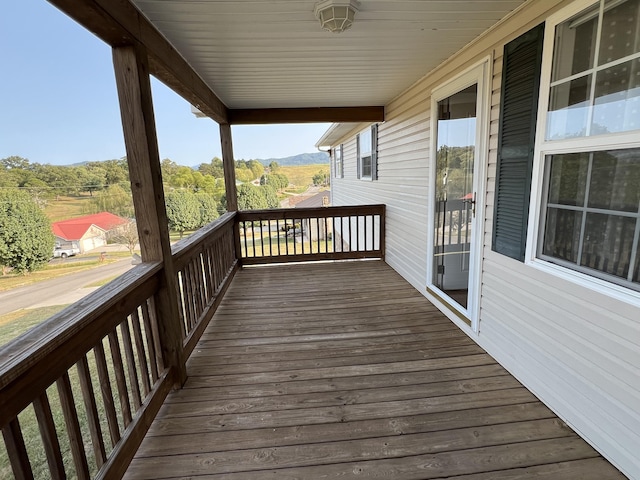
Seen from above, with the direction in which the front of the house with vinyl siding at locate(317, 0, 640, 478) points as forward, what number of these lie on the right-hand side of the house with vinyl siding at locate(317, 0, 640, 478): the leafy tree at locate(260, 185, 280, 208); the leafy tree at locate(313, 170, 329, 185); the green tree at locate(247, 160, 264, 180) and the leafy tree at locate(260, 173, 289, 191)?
4

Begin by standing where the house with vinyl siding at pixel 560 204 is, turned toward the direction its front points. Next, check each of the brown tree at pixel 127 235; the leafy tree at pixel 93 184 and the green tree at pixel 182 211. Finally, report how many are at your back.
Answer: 0

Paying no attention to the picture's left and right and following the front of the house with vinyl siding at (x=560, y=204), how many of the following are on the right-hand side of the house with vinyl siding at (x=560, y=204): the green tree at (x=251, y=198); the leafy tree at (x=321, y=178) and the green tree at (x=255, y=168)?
3

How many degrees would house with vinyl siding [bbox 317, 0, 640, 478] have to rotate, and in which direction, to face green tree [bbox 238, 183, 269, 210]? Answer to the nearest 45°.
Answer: approximately 90° to its right

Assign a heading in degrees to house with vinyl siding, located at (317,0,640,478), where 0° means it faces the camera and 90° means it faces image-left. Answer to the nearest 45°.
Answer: approximately 45°

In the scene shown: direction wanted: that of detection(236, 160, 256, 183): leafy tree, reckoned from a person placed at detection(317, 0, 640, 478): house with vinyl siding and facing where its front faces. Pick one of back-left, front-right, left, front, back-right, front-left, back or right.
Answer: right

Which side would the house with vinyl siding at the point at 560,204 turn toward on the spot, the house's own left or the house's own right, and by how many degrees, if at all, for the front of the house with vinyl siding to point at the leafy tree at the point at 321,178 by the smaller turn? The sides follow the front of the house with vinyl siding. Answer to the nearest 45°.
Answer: approximately 90° to the house's own right

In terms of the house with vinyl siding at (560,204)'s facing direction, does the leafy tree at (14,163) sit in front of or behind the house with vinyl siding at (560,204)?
in front

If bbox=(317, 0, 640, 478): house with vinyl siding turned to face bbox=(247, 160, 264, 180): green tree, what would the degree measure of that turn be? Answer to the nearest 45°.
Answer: approximately 90° to its right

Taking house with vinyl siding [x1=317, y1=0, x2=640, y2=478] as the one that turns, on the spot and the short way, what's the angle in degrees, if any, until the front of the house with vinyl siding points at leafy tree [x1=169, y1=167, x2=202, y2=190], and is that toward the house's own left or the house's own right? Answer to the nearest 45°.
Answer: approximately 45° to the house's own right

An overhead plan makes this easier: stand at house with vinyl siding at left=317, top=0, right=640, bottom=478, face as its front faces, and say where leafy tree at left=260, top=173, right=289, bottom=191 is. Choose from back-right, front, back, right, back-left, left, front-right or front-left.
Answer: right

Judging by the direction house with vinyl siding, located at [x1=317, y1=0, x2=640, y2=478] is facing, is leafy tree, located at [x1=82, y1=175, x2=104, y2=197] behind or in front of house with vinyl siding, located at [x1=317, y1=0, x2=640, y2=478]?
in front

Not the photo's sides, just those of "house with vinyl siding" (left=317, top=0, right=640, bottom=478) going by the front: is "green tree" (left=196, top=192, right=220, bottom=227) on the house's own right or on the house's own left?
on the house's own right

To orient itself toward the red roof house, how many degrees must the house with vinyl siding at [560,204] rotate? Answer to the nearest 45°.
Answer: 0° — it already faces it

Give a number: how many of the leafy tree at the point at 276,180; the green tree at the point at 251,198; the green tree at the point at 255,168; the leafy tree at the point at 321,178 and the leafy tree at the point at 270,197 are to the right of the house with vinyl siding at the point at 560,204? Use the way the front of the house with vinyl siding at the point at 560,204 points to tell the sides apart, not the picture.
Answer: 5

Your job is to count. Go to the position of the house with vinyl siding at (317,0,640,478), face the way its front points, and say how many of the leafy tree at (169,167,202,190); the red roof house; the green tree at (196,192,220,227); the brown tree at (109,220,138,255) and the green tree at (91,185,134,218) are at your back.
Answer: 0

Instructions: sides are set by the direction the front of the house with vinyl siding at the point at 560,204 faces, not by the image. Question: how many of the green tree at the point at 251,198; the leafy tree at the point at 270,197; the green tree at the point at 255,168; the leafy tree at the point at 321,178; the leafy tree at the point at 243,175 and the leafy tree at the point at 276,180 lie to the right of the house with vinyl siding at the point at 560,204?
6

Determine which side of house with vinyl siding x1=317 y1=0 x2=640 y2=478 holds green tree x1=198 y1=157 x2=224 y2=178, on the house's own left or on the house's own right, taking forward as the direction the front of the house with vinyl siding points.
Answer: on the house's own right

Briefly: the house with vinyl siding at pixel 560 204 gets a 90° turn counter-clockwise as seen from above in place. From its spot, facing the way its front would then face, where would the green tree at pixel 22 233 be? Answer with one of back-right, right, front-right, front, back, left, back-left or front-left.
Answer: right
